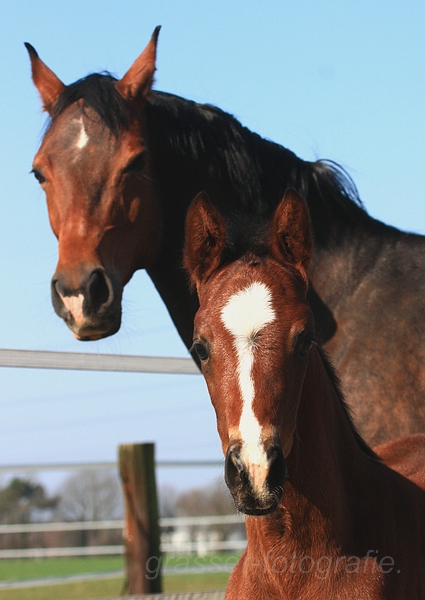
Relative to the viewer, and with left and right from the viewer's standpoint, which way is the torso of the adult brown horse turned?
facing the viewer and to the left of the viewer

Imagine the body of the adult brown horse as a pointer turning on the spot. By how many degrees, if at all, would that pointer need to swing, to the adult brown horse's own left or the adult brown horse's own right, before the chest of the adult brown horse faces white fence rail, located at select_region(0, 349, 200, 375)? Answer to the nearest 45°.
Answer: approximately 90° to the adult brown horse's own right

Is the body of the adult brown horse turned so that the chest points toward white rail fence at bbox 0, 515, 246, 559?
no
